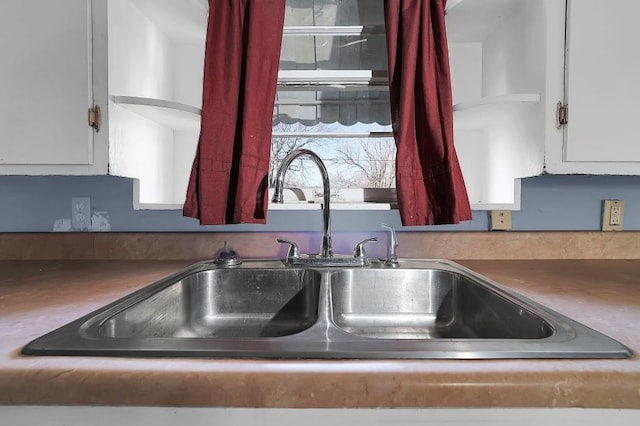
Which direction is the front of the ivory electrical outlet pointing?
toward the camera

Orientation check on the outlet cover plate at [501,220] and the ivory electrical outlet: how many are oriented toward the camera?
2

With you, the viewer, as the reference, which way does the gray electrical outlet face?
facing the viewer
